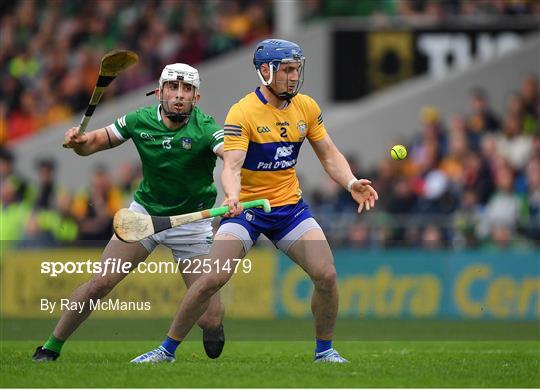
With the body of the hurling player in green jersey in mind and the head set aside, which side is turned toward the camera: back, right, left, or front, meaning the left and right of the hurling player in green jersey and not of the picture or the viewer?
front

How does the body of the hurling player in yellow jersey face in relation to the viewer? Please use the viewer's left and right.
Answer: facing the viewer and to the right of the viewer

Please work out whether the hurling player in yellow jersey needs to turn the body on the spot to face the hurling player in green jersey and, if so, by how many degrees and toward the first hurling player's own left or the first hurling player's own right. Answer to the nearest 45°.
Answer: approximately 135° to the first hurling player's own right

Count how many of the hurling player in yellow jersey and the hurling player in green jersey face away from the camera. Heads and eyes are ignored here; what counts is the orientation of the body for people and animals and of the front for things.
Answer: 0
